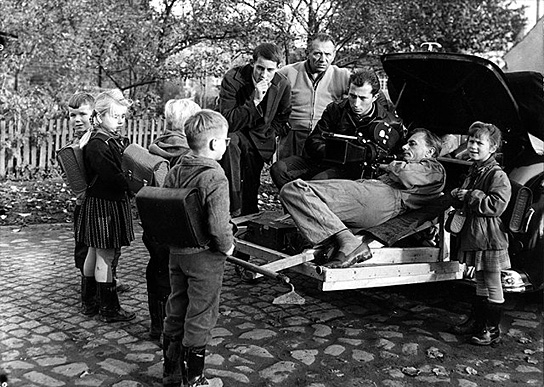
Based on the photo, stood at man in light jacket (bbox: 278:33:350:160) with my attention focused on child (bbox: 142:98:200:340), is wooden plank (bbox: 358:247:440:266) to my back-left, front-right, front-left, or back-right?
front-left

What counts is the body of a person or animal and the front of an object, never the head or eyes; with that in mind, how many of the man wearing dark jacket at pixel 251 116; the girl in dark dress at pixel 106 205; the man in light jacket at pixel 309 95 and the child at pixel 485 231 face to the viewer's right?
1

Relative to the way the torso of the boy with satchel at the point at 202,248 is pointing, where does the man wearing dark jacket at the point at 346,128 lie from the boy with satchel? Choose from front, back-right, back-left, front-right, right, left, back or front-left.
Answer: front

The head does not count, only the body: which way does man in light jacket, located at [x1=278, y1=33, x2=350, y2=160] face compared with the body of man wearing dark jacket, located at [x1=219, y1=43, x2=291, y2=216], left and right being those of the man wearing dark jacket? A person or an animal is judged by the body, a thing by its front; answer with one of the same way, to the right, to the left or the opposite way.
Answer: the same way

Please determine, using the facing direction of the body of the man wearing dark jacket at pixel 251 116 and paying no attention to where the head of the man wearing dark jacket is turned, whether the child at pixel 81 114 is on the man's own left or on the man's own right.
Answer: on the man's own right

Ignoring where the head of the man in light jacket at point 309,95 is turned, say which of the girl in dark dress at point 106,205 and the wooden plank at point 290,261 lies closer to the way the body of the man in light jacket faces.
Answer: the wooden plank

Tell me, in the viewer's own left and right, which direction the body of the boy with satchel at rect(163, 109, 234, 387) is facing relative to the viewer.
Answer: facing away from the viewer and to the right of the viewer

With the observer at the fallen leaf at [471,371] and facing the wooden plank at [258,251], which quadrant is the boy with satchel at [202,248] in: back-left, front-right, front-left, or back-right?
front-left

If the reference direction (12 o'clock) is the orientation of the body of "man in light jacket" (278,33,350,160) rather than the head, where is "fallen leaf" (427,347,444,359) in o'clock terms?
The fallen leaf is roughly at 11 o'clock from the man in light jacket.

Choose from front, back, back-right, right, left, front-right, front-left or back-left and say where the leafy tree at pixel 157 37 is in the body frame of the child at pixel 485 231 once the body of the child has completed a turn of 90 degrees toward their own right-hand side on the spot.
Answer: front

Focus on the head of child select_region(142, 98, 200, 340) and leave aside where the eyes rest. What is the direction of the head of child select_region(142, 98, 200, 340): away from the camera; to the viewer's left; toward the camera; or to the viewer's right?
away from the camera

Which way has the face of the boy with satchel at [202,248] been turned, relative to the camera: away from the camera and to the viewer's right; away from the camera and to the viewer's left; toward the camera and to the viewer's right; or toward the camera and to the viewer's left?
away from the camera and to the viewer's right

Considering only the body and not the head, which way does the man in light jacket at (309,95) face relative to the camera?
toward the camera

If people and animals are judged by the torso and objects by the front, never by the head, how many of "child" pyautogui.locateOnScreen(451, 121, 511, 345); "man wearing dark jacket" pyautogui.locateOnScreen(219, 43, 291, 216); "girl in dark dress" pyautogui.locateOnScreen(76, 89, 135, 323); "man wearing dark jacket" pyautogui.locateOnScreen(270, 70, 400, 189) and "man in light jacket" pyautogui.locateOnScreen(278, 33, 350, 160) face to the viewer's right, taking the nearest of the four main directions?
1

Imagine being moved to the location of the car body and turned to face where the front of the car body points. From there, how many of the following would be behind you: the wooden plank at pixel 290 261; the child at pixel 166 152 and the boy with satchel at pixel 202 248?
3

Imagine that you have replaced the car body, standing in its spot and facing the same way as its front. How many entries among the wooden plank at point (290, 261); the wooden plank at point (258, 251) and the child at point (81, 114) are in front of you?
0

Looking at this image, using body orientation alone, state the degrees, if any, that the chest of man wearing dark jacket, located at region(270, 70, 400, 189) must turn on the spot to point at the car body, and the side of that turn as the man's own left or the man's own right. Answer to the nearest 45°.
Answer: approximately 90° to the man's own left
